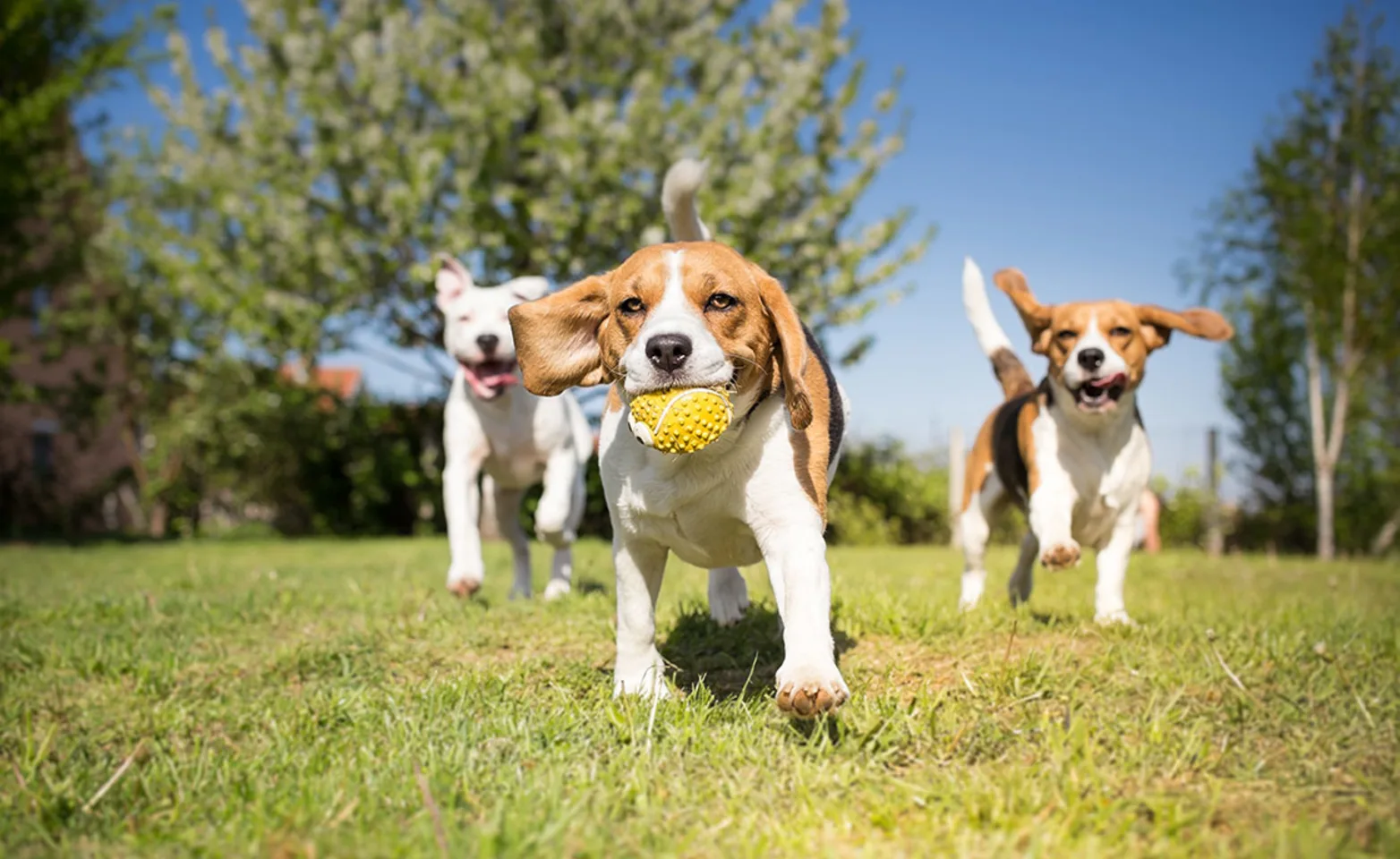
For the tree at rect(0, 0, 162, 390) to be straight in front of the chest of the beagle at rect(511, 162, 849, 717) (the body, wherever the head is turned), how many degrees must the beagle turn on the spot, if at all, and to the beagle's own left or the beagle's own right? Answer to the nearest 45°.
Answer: approximately 135° to the beagle's own right

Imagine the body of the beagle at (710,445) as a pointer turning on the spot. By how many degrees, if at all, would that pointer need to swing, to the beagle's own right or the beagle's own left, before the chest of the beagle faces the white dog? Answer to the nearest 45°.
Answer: approximately 180°

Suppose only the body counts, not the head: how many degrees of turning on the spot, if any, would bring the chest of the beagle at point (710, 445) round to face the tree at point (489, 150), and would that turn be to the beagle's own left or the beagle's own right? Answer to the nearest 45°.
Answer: approximately 180°

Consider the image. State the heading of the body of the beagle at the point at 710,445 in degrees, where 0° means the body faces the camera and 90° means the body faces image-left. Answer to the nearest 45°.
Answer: approximately 0°
